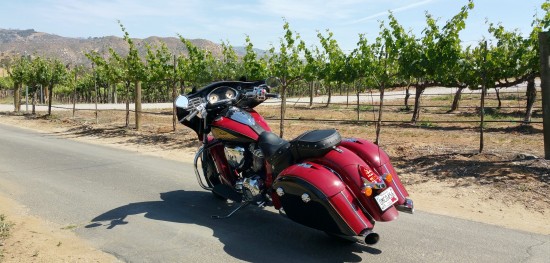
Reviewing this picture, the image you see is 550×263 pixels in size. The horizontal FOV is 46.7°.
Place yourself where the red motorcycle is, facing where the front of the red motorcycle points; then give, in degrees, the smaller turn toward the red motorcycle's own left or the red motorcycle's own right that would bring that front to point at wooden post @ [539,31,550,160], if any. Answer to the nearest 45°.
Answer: approximately 90° to the red motorcycle's own right

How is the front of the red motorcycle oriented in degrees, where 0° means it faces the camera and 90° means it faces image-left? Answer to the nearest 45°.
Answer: approximately 135°
